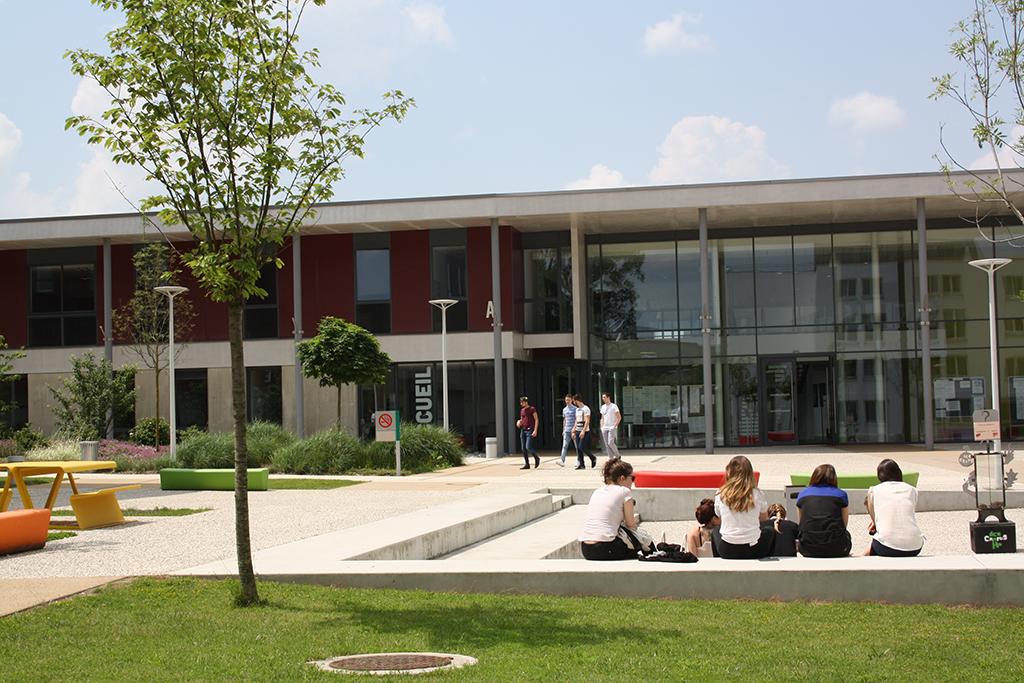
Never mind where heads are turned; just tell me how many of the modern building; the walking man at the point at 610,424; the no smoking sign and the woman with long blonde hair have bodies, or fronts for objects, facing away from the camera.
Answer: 1

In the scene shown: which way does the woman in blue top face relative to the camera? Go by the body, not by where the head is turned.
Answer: away from the camera

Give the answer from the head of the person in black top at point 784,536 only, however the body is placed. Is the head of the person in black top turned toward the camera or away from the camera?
away from the camera

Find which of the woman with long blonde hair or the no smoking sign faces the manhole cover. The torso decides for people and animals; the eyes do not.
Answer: the no smoking sign

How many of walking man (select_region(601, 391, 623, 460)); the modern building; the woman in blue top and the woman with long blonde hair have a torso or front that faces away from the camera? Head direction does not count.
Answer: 2

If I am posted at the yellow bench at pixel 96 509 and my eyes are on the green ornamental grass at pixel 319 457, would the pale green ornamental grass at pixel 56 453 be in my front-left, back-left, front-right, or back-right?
front-left

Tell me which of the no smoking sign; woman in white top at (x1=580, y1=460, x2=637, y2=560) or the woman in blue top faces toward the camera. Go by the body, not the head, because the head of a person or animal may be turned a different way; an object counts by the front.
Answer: the no smoking sign

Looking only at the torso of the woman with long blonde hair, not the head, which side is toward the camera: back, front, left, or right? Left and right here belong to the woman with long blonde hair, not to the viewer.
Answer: back

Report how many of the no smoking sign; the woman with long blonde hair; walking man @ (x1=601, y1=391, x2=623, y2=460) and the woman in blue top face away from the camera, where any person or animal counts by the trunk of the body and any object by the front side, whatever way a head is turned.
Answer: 2

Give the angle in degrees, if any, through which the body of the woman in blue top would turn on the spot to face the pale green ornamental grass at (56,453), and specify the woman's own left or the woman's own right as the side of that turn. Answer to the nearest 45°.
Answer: approximately 45° to the woman's own left

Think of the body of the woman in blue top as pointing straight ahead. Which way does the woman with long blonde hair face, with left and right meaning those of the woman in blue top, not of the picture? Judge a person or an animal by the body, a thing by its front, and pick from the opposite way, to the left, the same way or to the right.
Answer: the same way

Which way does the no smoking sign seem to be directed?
toward the camera

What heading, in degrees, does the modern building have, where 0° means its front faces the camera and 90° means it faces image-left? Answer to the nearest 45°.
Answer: approximately 0°

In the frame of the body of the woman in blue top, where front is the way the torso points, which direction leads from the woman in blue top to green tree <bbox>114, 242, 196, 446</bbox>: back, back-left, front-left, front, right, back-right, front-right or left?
front-left

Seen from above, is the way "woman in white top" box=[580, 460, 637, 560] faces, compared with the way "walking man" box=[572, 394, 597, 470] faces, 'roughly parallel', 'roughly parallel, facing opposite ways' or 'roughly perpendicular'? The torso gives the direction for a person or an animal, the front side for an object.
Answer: roughly parallel, facing opposite ways

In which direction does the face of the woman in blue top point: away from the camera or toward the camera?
away from the camera

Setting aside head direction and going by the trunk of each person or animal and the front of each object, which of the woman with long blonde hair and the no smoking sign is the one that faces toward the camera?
the no smoking sign

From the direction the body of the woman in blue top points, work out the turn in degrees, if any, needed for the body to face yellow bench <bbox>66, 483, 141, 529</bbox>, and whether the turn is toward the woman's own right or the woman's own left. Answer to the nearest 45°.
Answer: approximately 90° to the woman's own left

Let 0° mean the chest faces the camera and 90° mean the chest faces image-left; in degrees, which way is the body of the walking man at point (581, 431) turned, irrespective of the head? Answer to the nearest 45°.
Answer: approximately 45°
